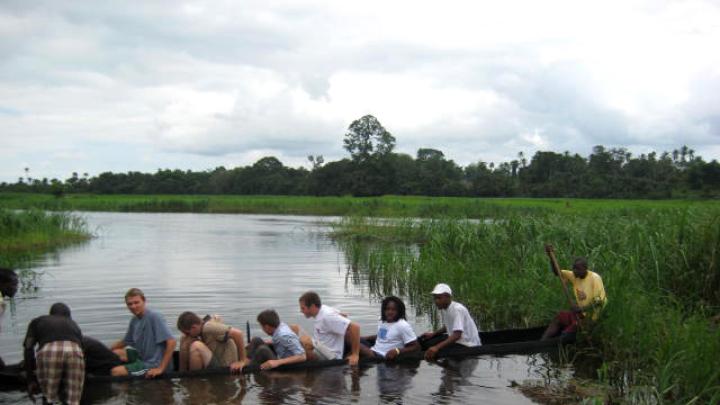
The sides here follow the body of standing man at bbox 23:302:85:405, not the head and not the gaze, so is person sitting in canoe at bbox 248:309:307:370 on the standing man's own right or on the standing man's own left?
on the standing man's own right

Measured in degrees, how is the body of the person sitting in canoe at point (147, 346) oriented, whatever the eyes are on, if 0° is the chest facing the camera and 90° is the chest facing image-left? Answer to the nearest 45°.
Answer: approximately 45°

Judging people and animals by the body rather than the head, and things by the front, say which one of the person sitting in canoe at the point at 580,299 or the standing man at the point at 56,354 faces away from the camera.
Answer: the standing man

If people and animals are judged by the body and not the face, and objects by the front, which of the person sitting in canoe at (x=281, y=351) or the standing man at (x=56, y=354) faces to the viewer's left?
the person sitting in canoe

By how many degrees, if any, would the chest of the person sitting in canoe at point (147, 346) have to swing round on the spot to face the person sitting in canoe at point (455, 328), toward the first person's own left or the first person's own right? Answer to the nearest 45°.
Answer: approximately 135° to the first person's own left

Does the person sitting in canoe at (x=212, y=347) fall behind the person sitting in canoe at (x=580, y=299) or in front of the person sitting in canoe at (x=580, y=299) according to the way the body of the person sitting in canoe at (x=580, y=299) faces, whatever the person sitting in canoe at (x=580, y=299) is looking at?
in front

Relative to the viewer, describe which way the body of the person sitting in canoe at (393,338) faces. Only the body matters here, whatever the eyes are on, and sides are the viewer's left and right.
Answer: facing the viewer and to the left of the viewer

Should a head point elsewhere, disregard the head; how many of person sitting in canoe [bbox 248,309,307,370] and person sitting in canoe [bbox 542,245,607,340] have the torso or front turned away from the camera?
0

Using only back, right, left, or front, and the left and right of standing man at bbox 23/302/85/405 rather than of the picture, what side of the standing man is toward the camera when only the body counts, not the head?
back

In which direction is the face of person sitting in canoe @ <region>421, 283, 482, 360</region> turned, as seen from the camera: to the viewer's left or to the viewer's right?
to the viewer's left

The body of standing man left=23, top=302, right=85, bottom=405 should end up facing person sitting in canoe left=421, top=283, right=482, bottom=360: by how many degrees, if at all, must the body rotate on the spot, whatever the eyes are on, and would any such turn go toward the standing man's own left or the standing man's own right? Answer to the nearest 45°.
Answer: approximately 90° to the standing man's own right

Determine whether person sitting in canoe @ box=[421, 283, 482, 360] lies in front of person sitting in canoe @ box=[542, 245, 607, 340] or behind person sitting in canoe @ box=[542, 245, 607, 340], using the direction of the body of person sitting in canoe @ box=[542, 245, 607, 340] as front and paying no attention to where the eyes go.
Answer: in front

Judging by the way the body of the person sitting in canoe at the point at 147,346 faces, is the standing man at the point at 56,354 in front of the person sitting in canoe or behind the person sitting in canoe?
in front

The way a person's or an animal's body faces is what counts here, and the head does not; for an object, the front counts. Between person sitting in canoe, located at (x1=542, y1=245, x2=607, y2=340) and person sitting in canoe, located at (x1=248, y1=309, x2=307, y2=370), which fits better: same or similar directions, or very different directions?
same or similar directions
